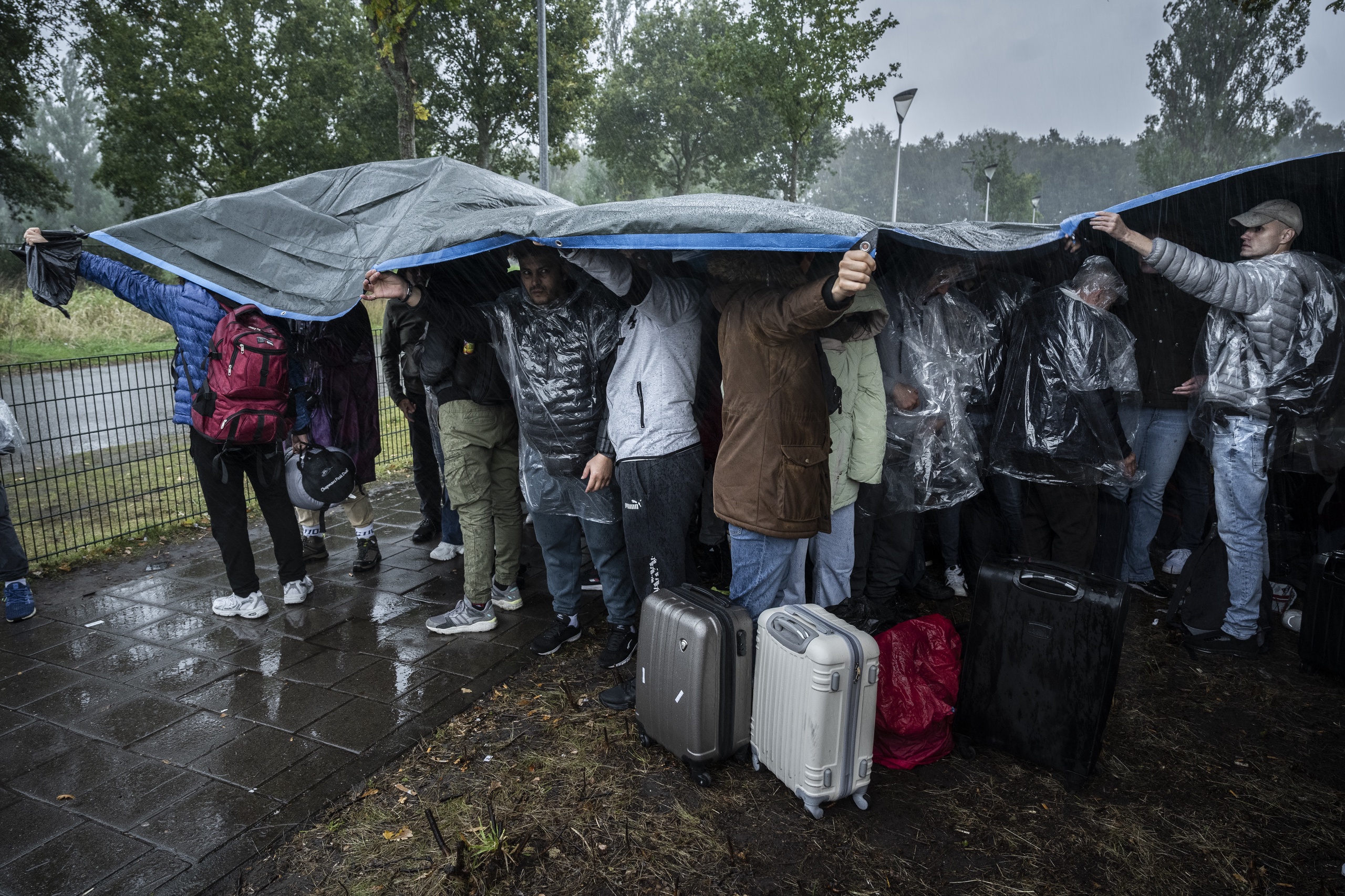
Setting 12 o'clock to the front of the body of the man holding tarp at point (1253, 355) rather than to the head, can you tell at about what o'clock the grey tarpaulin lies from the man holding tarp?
The grey tarpaulin is roughly at 11 o'clock from the man holding tarp.

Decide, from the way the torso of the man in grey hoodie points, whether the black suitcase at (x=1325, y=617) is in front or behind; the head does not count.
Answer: behind

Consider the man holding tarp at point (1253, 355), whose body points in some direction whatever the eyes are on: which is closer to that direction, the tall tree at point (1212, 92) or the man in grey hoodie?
the man in grey hoodie

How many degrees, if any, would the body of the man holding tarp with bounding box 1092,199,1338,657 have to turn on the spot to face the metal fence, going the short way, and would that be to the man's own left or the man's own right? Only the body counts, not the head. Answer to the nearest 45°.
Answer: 0° — they already face it

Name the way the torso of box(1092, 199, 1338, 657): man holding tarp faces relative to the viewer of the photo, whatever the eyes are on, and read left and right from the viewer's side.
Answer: facing to the left of the viewer
